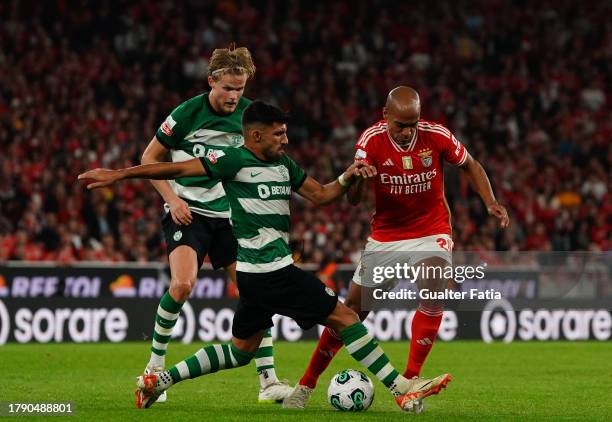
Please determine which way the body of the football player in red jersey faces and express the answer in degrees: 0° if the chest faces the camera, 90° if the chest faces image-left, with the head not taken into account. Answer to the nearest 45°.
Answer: approximately 0°
